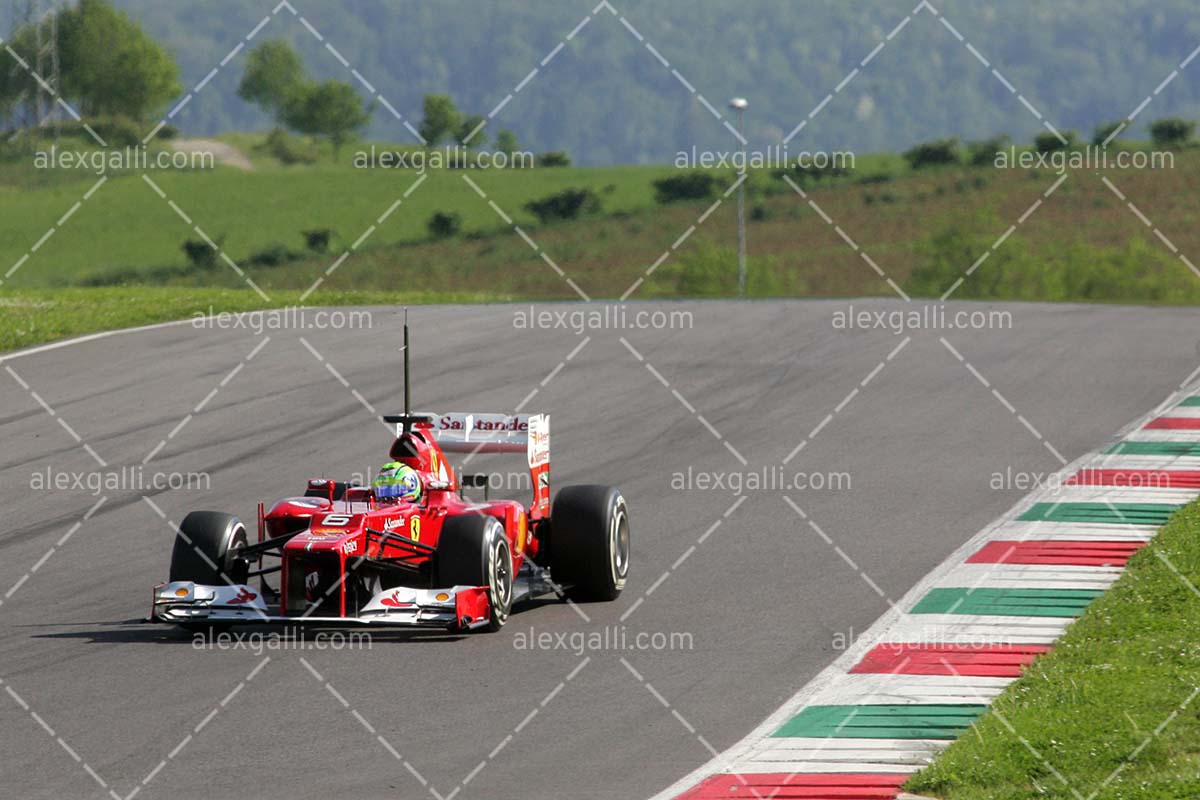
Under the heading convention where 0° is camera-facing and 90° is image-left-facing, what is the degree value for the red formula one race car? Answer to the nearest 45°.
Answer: approximately 45°
